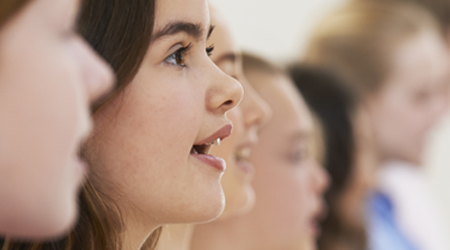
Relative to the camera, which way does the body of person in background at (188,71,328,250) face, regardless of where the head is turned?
to the viewer's right
